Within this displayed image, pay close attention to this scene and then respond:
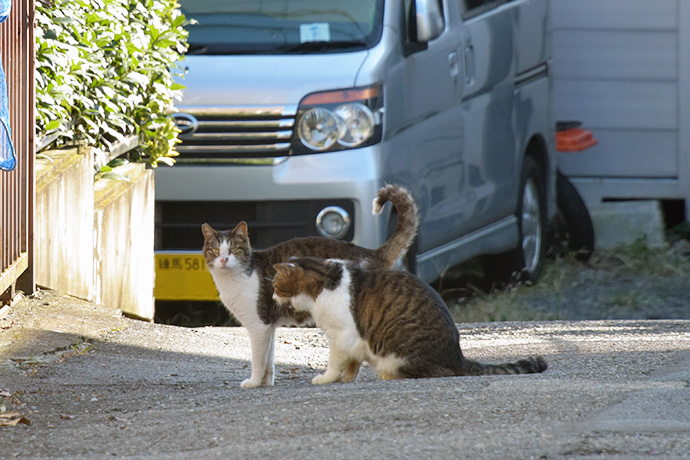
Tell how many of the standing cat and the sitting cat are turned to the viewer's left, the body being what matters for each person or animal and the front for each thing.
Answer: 2

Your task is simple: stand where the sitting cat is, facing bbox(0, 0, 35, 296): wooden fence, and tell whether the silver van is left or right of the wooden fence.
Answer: right

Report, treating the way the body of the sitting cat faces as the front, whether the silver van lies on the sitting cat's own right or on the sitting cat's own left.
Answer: on the sitting cat's own right

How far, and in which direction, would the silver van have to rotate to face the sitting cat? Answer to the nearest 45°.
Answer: approximately 45° to its left

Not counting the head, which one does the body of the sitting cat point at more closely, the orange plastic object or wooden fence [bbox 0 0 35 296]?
the wooden fence

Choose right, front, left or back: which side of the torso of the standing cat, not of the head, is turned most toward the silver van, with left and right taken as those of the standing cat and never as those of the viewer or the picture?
right

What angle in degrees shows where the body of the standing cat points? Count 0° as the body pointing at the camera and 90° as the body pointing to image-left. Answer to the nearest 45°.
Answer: approximately 90°

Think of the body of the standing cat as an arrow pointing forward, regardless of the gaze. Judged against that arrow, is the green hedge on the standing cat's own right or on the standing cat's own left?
on the standing cat's own right

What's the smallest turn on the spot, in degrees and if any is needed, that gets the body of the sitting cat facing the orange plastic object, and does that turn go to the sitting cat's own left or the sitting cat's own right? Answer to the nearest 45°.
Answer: approximately 90° to the sitting cat's own right

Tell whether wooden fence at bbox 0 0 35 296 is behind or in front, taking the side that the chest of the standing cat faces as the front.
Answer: in front

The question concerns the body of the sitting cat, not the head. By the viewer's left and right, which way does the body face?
facing to the left of the viewer

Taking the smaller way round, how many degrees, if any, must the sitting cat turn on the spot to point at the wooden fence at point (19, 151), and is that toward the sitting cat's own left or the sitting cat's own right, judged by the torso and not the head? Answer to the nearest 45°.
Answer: approximately 45° to the sitting cat's own right
